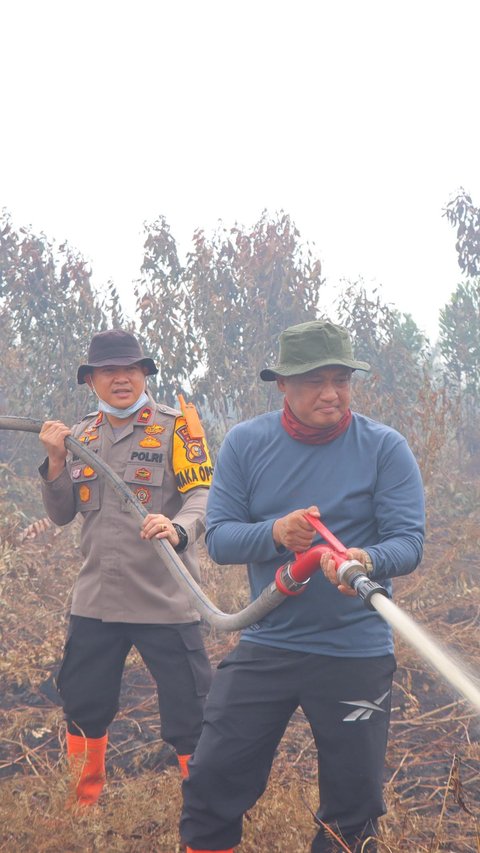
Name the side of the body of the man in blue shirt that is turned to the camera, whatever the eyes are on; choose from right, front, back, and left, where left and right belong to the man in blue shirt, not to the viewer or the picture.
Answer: front

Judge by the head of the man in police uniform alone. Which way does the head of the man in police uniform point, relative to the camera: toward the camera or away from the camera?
toward the camera

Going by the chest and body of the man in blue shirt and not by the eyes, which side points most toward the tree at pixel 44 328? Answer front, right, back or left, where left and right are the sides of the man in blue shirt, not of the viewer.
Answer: back

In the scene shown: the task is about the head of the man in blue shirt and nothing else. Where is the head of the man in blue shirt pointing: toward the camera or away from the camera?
toward the camera

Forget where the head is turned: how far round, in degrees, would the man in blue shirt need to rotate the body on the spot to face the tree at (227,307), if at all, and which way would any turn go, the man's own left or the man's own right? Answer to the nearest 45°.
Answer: approximately 180°

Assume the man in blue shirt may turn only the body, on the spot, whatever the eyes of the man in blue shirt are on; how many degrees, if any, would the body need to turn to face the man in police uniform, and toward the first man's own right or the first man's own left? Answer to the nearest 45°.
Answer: approximately 135° to the first man's own right
